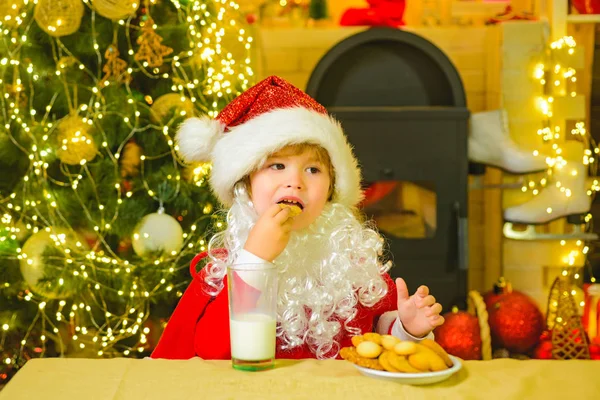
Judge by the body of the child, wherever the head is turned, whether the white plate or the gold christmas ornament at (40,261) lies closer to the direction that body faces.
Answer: the white plate

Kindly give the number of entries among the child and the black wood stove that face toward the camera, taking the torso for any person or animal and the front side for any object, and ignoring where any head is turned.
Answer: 2

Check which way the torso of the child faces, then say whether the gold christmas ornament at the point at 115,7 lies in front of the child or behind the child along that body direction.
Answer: behind

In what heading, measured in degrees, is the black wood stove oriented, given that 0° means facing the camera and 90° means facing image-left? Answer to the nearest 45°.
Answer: approximately 0°

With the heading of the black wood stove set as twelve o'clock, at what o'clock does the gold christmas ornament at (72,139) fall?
The gold christmas ornament is roughly at 2 o'clock from the black wood stove.

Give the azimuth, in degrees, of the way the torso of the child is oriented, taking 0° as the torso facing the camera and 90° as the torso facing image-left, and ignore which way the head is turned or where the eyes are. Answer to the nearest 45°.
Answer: approximately 0°

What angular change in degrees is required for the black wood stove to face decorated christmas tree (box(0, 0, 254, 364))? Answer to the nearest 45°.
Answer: approximately 45° to its right

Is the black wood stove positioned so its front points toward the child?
yes

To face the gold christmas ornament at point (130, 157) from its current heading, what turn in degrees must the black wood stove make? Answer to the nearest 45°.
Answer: approximately 45° to its right

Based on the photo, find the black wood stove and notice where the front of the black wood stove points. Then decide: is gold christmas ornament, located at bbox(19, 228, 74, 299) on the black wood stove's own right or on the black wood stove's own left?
on the black wood stove's own right

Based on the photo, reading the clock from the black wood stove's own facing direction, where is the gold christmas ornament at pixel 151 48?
The gold christmas ornament is roughly at 2 o'clock from the black wood stove.

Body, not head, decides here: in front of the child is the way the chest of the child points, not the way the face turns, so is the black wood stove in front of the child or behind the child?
behind

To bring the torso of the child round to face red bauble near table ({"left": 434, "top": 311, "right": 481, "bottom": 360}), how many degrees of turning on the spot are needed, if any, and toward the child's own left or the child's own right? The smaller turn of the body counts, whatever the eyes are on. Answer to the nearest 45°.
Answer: approximately 135° to the child's own left
